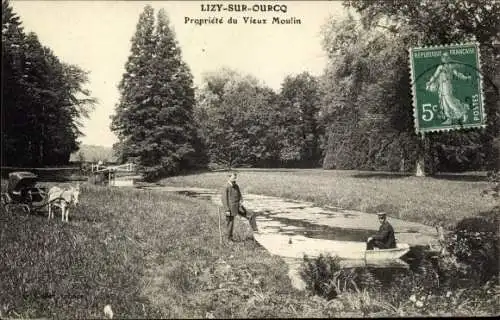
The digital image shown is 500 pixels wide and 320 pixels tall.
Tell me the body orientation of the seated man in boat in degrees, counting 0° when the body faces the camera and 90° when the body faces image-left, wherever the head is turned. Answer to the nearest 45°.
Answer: approximately 90°

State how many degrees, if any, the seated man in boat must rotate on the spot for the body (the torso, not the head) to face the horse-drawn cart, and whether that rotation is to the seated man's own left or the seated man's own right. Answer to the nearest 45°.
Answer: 0° — they already face it

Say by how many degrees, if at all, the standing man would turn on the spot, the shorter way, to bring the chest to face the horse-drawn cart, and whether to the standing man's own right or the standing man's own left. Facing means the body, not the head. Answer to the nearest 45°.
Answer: approximately 135° to the standing man's own right

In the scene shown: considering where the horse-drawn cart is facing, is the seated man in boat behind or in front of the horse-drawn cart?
in front

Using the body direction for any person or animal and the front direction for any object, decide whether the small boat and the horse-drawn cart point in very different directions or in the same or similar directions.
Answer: very different directions

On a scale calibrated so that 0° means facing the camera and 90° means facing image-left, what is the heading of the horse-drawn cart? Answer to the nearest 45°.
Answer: approximately 315°

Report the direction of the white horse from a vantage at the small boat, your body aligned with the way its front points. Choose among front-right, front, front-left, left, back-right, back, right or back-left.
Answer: front

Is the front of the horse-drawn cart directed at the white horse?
yes

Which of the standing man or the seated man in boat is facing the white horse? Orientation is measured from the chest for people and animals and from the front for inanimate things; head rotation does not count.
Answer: the seated man in boat

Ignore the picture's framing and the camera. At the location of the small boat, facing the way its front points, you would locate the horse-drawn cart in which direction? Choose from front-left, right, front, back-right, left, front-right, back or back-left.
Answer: front

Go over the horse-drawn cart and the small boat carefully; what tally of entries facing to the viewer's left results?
1

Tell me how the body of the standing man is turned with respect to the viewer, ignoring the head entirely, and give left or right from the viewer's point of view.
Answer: facing the viewer and to the right of the viewer

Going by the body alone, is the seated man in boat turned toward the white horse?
yes

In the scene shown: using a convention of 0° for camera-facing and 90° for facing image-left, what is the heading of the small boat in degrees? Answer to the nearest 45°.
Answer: approximately 90°

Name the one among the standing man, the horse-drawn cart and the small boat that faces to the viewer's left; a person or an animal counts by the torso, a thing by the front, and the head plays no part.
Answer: the small boat
